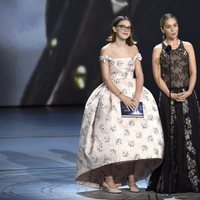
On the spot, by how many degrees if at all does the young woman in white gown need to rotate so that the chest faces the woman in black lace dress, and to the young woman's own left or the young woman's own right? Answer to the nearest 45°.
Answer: approximately 45° to the young woman's own left

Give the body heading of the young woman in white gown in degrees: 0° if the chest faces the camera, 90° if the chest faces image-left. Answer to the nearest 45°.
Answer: approximately 315°
